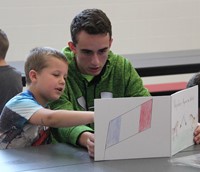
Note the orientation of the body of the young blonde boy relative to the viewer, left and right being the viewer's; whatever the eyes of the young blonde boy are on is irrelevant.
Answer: facing the viewer and to the right of the viewer
